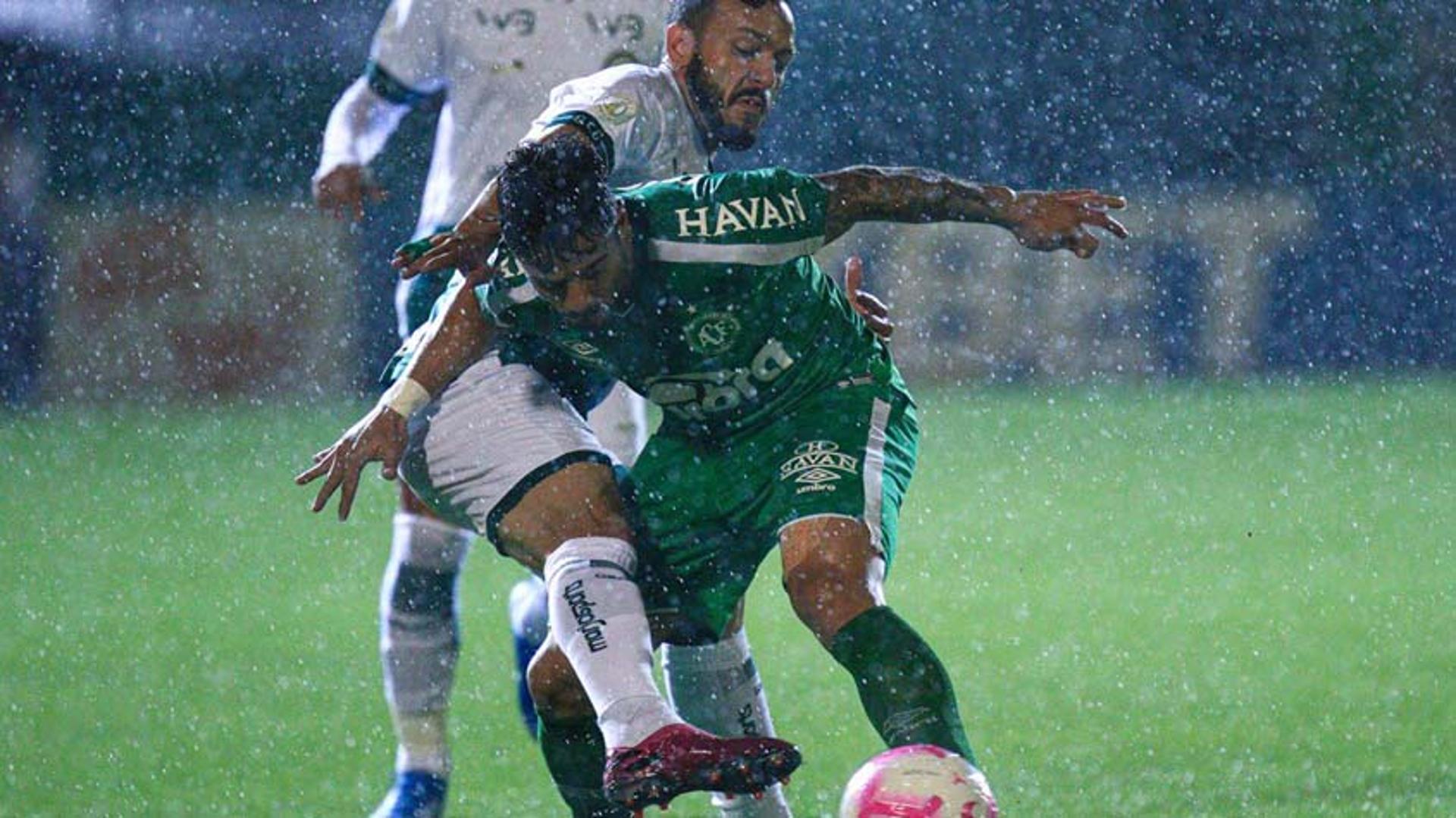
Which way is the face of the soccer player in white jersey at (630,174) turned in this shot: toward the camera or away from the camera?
toward the camera

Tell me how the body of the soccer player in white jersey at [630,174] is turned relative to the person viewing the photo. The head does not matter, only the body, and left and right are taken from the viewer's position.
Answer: facing the viewer and to the right of the viewer
